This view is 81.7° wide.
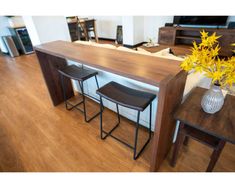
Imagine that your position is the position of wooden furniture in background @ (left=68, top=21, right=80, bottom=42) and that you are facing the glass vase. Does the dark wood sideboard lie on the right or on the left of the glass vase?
left

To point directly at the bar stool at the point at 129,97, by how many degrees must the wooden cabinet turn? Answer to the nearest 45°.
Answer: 0° — it already faces it

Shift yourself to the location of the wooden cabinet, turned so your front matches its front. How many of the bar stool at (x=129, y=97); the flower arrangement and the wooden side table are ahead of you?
3

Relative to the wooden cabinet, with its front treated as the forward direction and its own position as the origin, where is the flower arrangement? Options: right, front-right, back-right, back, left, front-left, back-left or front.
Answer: front

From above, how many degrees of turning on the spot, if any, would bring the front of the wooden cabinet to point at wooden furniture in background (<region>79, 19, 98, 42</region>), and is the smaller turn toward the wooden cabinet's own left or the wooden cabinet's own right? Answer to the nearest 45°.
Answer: approximately 90° to the wooden cabinet's own right

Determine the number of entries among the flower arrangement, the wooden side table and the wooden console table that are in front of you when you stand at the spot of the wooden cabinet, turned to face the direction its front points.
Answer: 3

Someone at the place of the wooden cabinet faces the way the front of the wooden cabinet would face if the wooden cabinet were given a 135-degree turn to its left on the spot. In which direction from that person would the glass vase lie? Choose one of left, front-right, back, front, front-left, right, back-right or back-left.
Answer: back-right

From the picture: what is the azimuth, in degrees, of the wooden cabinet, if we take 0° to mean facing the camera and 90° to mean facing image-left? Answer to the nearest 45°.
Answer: approximately 0°

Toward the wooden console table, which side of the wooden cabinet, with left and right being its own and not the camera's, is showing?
front

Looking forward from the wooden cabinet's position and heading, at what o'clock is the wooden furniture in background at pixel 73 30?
The wooden furniture in background is roughly at 3 o'clock from the wooden cabinet.

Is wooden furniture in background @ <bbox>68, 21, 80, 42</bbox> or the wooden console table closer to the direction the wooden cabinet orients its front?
the wooden console table

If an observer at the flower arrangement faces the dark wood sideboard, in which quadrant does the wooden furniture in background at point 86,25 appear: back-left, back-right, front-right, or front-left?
front-left

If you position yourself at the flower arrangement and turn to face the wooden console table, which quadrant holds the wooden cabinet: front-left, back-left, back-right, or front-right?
front-right

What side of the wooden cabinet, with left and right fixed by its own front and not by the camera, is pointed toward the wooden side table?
front
